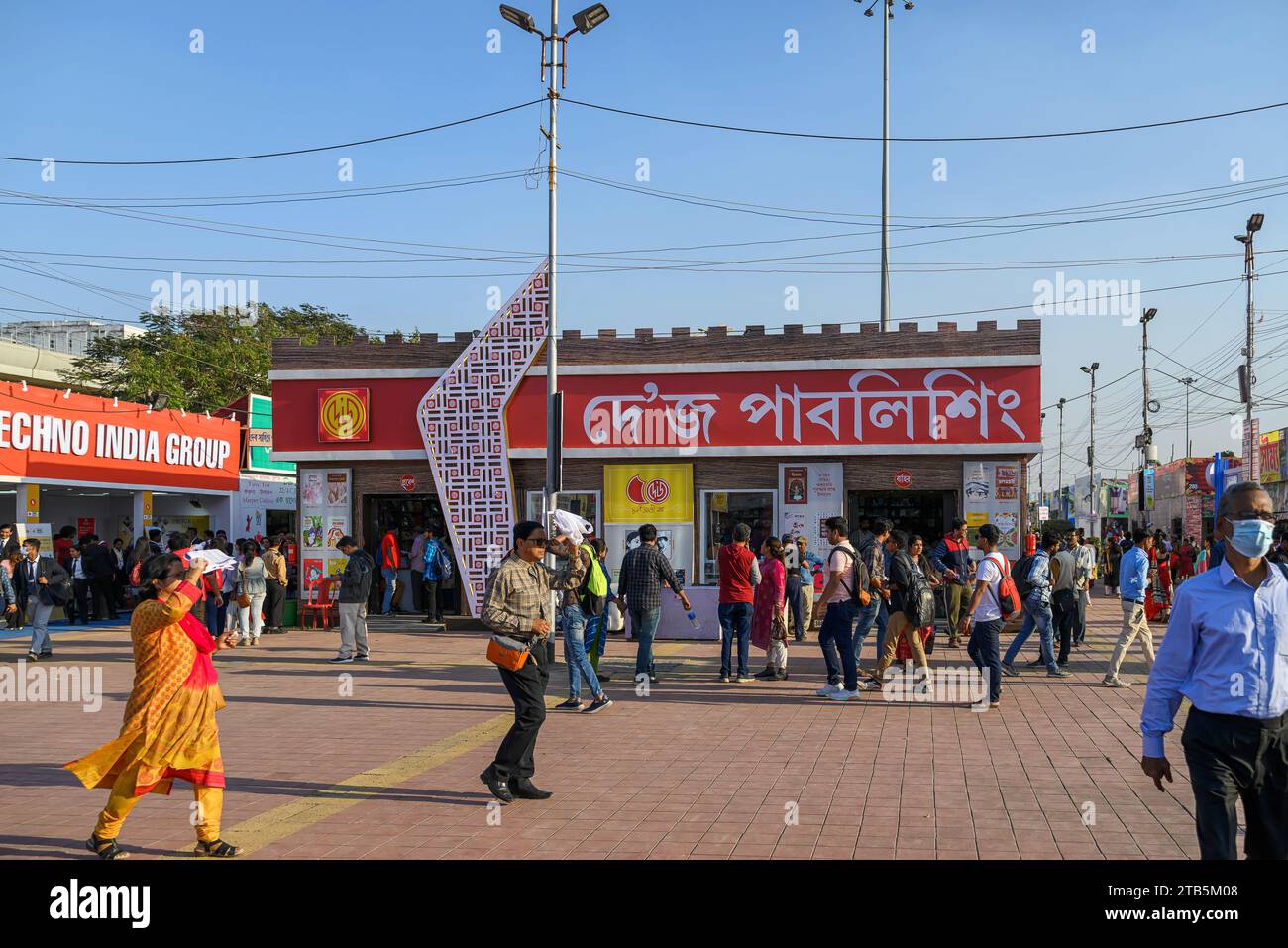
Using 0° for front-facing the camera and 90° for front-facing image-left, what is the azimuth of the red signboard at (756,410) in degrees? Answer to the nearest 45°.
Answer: approximately 0°

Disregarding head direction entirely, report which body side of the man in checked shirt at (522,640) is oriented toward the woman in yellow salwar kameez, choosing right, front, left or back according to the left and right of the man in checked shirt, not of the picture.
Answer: right

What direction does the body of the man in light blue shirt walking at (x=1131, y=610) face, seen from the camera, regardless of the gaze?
to the viewer's right

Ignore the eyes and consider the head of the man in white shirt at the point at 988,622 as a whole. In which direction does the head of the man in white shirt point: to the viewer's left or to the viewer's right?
to the viewer's left

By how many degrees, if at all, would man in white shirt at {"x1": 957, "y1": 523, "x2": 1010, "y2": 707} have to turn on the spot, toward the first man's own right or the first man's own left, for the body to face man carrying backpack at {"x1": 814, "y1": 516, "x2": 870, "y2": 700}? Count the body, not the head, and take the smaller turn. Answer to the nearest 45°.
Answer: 0° — they already face them

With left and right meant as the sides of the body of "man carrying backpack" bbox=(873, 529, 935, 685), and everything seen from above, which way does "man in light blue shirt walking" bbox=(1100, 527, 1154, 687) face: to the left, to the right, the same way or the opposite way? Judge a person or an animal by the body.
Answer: the opposite way
